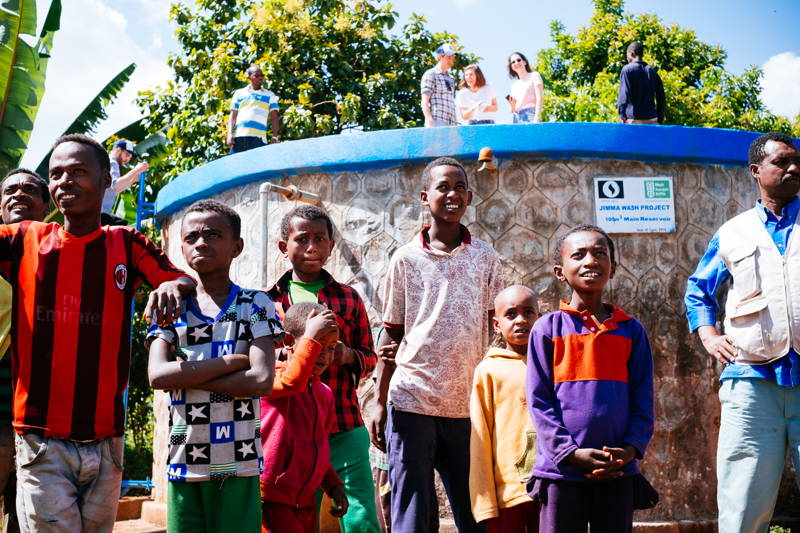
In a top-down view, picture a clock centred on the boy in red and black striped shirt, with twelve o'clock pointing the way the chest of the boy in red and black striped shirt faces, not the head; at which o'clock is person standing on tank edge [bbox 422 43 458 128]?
The person standing on tank edge is roughly at 7 o'clock from the boy in red and black striped shirt.

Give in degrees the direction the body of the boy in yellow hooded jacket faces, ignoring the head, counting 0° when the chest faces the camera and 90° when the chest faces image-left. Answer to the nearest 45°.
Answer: approximately 315°

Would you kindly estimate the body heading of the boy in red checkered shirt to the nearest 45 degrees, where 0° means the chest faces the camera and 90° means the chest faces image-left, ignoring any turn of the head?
approximately 0°

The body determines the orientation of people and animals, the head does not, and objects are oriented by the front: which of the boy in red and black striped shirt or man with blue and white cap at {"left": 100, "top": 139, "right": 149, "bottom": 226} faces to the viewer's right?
the man with blue and white cap

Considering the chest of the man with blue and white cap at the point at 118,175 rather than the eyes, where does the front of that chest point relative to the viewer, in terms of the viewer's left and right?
facing to the right of the viewer

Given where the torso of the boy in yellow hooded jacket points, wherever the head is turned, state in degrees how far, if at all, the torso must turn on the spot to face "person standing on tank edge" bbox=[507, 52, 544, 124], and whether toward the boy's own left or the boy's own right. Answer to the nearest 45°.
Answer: approximately 135° to the boy's own left

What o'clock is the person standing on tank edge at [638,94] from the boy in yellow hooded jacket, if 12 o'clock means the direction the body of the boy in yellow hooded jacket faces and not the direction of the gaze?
The person standing on tank edge is roughly at 8 o'clock from the boy in yellow hooded jacket.

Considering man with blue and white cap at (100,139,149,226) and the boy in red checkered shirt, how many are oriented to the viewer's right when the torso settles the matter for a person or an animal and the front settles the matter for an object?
1

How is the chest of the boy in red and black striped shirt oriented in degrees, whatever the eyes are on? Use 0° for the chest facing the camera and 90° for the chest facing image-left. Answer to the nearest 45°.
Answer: approximately 0°

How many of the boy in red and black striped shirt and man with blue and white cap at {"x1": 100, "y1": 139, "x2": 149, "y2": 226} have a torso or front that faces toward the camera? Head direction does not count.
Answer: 1

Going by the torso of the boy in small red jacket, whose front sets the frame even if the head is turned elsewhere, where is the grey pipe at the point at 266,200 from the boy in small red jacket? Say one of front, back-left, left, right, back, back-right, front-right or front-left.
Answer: back-left

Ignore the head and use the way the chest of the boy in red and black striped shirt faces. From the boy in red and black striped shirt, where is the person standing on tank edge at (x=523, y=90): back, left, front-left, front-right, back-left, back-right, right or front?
back-left
